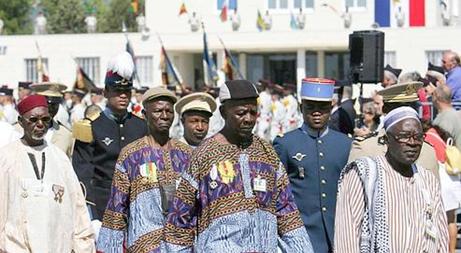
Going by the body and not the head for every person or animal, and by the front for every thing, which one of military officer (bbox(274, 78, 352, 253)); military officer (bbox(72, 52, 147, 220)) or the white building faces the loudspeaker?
the white building

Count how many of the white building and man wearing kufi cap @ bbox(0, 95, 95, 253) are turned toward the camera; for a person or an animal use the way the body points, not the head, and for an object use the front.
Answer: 2

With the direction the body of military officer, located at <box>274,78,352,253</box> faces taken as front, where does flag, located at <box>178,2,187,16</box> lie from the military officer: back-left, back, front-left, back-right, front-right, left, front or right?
back

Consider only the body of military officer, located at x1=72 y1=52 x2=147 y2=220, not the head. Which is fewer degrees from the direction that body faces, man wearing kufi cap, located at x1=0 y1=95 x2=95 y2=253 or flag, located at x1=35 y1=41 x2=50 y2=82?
the man wearing kufi cap

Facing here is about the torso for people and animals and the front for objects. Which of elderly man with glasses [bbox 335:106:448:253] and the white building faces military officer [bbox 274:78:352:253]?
the white building

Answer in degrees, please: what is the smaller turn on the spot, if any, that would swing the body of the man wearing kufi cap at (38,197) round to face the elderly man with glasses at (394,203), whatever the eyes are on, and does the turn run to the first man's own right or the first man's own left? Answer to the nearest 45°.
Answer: approximately 45° to the first man's own left

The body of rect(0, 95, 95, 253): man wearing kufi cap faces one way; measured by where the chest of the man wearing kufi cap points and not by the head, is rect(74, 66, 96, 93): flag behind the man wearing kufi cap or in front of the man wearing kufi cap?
behind

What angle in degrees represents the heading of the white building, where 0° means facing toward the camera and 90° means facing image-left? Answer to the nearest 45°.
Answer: approximately 0°

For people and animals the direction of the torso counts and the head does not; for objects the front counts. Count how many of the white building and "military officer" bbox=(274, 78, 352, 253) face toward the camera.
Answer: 2

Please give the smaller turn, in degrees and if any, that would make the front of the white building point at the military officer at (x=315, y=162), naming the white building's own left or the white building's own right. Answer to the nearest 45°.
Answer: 0° — it already faces them

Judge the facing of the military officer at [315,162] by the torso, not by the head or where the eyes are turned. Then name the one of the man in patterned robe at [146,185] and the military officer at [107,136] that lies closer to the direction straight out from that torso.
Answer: the man in patterned robe

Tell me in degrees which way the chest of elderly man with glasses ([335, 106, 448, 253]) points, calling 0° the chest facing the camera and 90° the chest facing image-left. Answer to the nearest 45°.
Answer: approximately 315°
